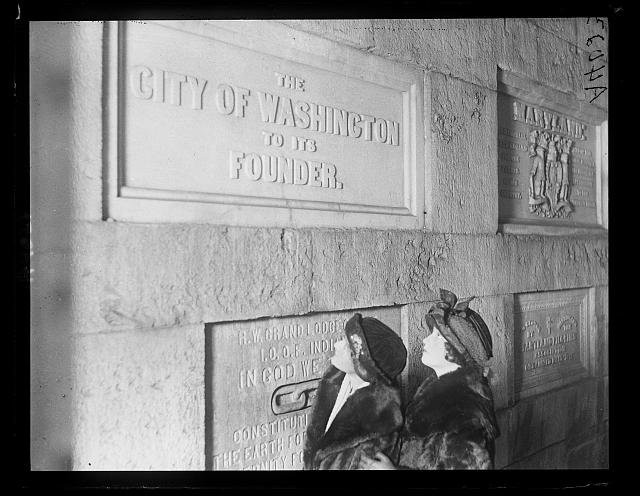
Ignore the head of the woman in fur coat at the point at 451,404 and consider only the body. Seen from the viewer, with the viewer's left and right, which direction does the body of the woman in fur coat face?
facing to the left of the viewer

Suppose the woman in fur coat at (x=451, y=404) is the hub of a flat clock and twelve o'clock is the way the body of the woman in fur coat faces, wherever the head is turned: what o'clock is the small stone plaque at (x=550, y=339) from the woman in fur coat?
The small stone plaque is roughly at 4 o'clock from the woman in fur coat.
